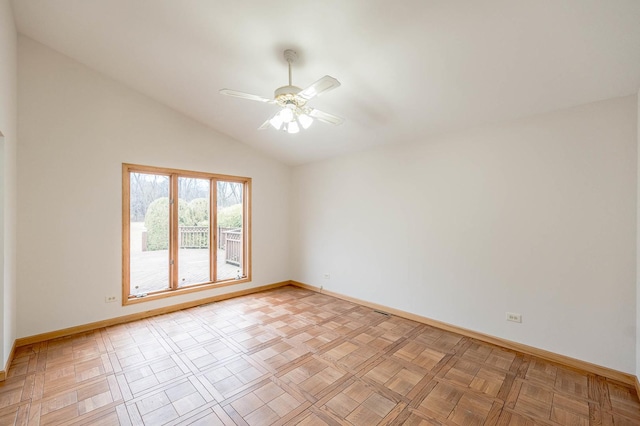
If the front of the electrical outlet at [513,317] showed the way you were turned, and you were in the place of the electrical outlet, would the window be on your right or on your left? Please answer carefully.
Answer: on your right

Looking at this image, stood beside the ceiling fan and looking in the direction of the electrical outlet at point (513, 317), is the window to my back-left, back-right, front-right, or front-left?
back-left

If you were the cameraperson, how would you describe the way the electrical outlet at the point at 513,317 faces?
facing the viewer

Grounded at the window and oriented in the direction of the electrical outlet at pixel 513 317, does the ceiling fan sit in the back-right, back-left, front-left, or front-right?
front-right

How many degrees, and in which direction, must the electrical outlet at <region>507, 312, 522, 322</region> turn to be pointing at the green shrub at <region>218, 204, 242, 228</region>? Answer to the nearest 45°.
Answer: approximately 90° to its right

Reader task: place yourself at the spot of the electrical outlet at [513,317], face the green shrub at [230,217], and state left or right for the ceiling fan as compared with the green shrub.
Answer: left

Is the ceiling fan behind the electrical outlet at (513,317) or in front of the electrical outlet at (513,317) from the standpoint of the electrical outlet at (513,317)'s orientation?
in front
